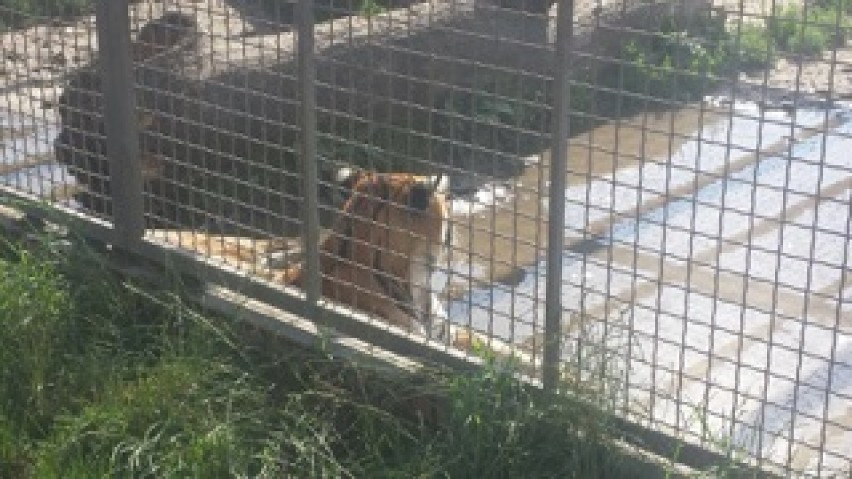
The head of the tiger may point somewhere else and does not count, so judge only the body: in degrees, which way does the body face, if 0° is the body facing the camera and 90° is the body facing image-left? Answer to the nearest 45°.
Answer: approximately 270°

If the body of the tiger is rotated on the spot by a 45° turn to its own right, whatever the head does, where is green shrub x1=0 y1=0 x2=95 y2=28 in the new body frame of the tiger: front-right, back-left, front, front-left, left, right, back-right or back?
back
